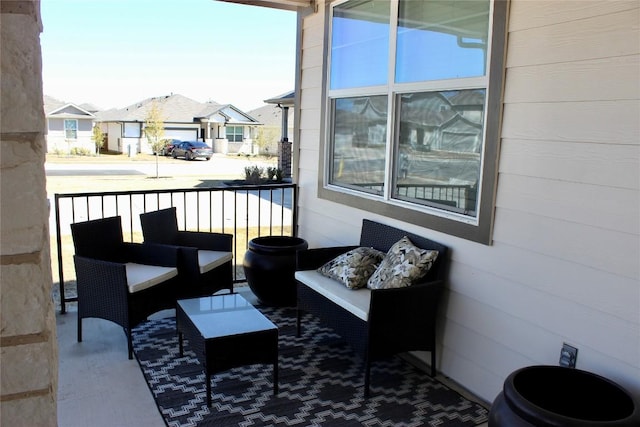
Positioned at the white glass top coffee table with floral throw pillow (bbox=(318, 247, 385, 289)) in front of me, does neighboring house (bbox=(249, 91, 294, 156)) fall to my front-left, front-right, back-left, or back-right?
front-left

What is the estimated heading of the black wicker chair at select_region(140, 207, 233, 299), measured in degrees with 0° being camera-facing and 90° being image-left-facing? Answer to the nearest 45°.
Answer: approximately 315°

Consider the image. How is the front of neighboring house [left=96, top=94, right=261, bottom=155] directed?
toward the camera

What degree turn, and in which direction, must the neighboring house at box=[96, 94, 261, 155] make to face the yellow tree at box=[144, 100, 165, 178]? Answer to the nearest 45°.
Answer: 0° — it already faces it

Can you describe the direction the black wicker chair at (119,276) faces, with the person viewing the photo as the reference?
facing the viewer and to the right of the viewer

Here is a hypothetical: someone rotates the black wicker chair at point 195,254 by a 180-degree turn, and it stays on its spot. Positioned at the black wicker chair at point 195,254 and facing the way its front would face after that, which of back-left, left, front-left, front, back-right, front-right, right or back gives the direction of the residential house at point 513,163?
back

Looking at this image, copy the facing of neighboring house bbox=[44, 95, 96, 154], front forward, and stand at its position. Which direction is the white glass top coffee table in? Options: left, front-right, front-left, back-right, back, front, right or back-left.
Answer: front

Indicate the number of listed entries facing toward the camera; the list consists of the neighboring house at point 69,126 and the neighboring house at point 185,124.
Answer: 2

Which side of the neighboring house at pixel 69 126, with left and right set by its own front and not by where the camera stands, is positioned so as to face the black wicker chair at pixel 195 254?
front

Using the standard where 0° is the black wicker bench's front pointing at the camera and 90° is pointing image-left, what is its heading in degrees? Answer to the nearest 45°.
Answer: approximately 45°

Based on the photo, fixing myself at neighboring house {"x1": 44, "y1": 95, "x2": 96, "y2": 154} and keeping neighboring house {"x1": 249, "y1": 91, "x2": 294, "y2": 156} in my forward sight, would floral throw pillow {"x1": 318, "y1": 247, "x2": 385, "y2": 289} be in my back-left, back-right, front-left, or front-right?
front-right

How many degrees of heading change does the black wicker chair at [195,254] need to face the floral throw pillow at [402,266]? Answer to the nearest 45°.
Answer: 0° — it already faces it

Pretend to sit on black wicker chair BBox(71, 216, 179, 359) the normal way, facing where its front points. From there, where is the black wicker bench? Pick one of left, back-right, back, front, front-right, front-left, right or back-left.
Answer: front

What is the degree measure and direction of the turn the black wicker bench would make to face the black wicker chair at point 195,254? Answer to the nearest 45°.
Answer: approximately 90° to its right

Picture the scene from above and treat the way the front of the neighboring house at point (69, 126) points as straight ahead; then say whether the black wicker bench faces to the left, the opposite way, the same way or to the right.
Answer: to the right

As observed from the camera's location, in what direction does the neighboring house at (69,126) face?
facing the viewer
